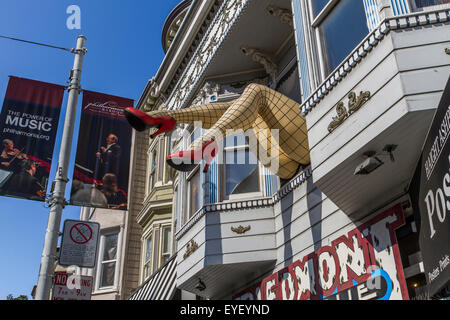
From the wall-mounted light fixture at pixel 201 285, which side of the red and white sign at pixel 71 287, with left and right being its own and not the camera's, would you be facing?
left

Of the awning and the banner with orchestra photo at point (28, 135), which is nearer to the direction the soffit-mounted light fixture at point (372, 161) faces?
the banner with orchestra photo

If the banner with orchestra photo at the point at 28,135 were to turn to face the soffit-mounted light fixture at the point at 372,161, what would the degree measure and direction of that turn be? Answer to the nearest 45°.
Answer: approximately 45° to its left

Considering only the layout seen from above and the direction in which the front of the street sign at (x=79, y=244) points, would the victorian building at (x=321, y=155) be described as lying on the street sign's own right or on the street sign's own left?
on the street sign's own left

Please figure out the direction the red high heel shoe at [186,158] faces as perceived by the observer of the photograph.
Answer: facing to the left of the viewer

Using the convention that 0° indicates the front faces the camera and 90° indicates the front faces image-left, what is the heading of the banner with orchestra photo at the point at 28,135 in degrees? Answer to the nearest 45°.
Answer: approximately 0°

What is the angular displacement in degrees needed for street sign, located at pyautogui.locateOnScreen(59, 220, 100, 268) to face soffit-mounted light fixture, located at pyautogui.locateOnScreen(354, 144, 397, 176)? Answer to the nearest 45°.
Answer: approximately 45° to its left

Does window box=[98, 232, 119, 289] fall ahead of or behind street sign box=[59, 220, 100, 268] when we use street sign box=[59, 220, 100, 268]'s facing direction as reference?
behind

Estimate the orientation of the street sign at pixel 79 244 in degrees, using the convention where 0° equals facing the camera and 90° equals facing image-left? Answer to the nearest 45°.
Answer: approximately 0°

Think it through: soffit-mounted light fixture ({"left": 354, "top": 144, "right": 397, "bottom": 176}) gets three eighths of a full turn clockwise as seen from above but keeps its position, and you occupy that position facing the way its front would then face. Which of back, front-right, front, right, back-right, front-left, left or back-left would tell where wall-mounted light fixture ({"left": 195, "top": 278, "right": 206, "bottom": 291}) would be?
front-left

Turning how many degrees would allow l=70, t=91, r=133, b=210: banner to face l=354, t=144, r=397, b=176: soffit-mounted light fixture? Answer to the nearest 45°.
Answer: approximately 45° to its left

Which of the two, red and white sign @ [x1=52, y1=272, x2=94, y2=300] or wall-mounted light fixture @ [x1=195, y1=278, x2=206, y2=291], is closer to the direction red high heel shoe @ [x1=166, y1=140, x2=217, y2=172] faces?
the red and white sign

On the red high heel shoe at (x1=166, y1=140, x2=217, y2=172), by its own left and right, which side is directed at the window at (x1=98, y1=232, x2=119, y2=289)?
right

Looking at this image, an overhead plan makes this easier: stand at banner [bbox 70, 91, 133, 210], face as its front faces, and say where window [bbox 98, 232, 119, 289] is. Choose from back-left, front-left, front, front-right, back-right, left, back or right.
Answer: back

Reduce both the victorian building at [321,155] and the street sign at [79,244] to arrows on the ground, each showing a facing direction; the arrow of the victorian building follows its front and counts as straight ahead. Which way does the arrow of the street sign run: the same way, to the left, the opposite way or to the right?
to the left
